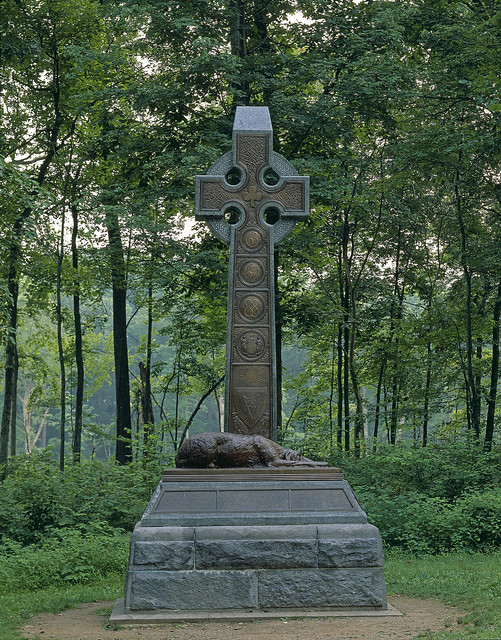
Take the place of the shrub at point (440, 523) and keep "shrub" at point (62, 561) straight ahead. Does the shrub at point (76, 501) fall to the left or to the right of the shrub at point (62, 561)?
right

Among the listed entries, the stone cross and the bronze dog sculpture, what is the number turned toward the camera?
1

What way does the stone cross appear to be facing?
toward the camera

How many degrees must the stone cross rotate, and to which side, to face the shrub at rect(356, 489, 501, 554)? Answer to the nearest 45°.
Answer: approximately 135° to its left

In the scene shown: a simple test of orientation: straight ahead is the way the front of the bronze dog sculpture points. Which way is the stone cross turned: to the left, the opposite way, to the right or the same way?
to the right

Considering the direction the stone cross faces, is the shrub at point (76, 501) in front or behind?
behind

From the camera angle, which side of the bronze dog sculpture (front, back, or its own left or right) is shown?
right
